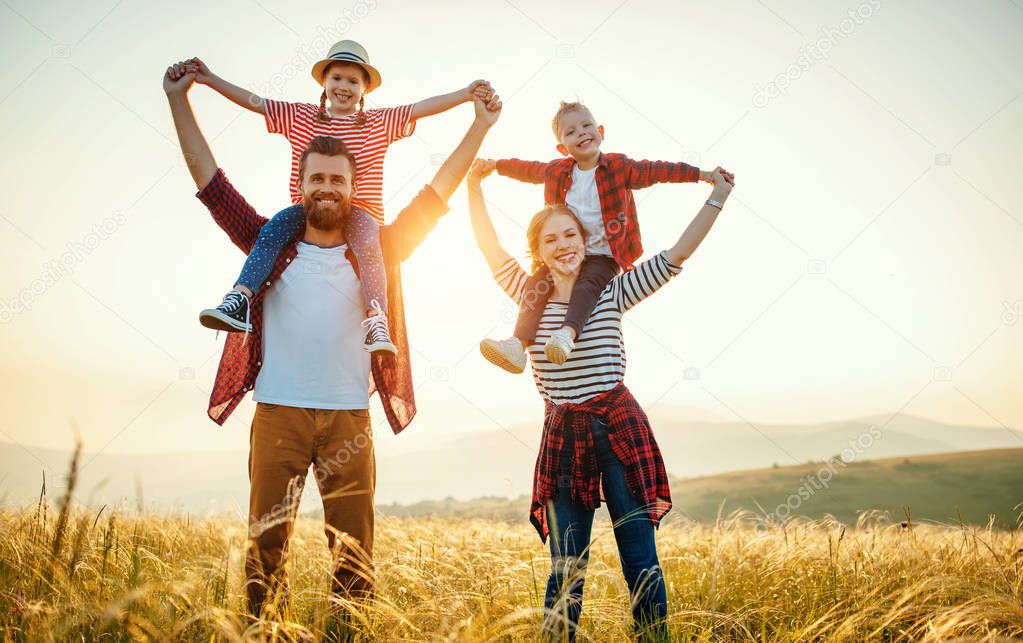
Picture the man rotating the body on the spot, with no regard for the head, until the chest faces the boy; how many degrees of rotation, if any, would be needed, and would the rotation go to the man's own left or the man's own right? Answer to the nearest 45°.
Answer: approximately 90° to the man's own left

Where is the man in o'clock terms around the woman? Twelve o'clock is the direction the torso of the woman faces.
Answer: The man is roughly at 3 o'clock from the woman.

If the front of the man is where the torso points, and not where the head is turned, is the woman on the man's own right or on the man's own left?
on the man's own left

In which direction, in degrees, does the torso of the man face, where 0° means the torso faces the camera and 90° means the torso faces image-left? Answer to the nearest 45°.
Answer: approximately 0°

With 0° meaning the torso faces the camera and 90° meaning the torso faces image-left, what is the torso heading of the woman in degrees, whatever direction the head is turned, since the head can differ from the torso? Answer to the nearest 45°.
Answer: approximately 0°

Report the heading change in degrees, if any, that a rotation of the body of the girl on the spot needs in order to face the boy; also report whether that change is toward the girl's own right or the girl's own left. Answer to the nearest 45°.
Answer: approximately 90° to the girl's own left

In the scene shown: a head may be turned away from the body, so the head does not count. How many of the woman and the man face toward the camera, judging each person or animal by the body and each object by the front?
2
